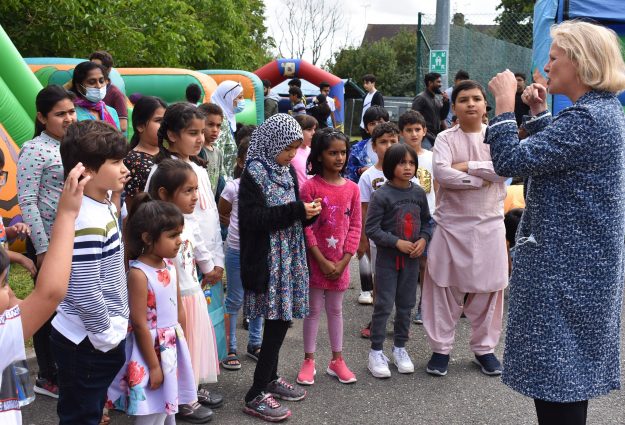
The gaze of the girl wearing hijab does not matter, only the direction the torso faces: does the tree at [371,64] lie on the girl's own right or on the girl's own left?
on the girl's own left

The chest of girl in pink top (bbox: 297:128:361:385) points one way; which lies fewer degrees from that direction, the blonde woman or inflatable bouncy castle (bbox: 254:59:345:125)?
the blonde woman

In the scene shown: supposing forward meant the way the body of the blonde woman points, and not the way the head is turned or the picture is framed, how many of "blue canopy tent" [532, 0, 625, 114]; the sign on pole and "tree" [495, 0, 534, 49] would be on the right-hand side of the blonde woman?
3

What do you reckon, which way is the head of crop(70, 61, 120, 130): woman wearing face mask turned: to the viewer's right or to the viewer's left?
to the viewer's right

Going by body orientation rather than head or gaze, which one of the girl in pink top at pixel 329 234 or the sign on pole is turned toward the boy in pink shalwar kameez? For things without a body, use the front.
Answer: the sign on pole

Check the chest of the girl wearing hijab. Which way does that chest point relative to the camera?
to the viewer's right

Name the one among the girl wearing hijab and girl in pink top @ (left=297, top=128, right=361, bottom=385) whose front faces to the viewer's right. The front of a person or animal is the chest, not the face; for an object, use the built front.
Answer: the girl wearing hijab

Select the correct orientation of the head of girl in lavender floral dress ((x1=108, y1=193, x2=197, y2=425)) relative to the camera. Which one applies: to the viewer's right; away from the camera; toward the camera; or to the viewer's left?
to the viewer's right

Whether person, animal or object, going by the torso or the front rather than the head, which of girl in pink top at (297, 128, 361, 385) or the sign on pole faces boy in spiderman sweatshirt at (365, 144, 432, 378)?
the sign on pole

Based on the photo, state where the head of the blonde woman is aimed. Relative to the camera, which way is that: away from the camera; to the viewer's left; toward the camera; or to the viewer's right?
to the viewer's left

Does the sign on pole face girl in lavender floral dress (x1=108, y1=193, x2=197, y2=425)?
yes

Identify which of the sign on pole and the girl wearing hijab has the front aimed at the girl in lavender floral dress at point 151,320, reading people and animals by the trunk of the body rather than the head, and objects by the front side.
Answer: the sign on pole

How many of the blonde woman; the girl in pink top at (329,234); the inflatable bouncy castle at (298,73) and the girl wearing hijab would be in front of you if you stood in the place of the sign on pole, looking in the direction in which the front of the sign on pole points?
3
